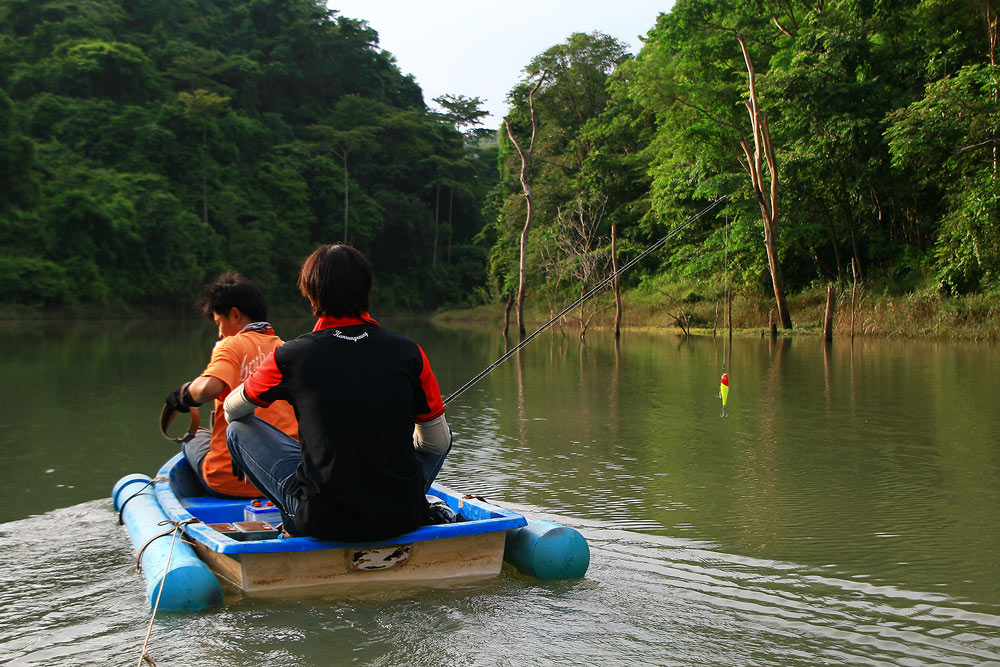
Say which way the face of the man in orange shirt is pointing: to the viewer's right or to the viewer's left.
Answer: to the viewer's left

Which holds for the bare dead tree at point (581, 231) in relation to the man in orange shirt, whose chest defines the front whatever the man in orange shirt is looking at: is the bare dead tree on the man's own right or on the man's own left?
on the man's own right

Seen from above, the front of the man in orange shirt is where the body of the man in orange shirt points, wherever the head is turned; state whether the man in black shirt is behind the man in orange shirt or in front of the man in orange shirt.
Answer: behind

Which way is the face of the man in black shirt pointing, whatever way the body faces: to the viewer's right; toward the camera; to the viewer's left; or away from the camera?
away from the camera

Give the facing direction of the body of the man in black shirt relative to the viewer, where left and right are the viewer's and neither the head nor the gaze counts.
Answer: facing away from the viewer

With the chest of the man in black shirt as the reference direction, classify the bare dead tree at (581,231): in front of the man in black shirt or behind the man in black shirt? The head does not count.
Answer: in front

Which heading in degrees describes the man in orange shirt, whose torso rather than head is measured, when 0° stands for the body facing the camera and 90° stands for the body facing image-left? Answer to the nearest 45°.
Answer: approximately 135°

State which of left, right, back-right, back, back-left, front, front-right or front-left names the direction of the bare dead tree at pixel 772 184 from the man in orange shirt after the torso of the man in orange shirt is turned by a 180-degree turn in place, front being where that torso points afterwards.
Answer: left

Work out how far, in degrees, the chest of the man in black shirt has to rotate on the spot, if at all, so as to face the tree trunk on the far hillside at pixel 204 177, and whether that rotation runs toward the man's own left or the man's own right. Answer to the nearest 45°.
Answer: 0° — they already face it

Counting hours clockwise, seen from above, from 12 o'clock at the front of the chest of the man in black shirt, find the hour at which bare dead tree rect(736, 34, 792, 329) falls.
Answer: The bare dead tree is roughly at 1 o'clock from the man in black shirt.

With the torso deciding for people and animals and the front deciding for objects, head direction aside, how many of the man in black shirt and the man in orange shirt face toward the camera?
0
